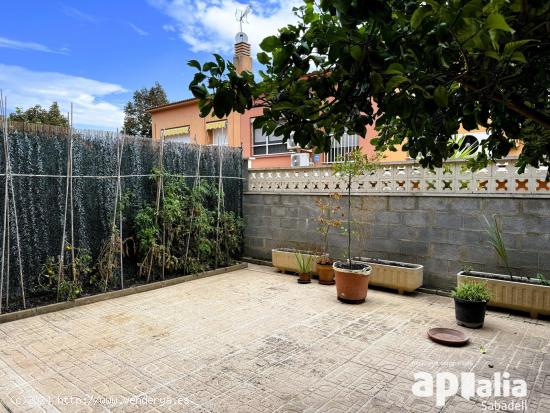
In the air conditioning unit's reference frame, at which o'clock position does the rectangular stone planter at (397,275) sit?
The rectangular stone planter is roughly at 10 o'clock from the air conditioning unit.

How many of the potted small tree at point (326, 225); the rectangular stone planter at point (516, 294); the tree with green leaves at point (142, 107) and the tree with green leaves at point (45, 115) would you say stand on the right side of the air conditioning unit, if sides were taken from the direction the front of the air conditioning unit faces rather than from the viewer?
2

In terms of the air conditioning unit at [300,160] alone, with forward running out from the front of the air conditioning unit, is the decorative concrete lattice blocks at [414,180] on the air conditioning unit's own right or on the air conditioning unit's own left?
on the air conditioning unit's own left

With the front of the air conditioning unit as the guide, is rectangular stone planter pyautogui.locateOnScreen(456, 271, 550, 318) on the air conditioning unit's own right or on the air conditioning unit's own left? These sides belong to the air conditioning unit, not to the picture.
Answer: on the air conditioning unit's own left

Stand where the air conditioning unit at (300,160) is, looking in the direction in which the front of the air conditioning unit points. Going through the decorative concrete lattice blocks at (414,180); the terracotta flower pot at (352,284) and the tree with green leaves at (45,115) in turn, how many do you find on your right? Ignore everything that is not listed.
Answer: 1

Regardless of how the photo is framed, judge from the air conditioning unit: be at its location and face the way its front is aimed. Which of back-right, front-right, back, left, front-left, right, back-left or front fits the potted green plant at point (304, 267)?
front-left

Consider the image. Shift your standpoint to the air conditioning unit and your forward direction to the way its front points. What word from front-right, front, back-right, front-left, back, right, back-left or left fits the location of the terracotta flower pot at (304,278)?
front-left

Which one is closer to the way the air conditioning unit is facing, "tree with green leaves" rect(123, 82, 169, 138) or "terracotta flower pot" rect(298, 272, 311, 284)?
the terracotta flower pot

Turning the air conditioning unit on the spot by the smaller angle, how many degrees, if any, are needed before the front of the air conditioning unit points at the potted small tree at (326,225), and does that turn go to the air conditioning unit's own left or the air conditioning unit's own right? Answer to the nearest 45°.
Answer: approximately 45° to the air conditioning unit's own left

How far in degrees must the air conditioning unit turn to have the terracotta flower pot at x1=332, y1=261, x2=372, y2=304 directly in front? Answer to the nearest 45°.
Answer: approximately 45° to its left

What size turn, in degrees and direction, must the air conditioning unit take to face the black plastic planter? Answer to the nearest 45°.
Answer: approximately 45° to its left

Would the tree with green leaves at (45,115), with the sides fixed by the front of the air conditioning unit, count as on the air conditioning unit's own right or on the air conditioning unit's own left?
on the air conditioning unit's own right

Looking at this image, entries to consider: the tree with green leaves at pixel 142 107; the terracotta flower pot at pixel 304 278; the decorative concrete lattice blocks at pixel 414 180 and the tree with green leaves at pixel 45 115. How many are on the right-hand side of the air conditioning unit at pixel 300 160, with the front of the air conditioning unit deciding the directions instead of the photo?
2

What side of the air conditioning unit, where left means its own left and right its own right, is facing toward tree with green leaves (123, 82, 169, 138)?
right

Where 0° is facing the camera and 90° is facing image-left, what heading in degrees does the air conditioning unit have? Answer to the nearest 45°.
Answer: approximately 45°

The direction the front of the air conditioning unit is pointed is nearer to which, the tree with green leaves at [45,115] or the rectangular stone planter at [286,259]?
the rectangular stone planter
